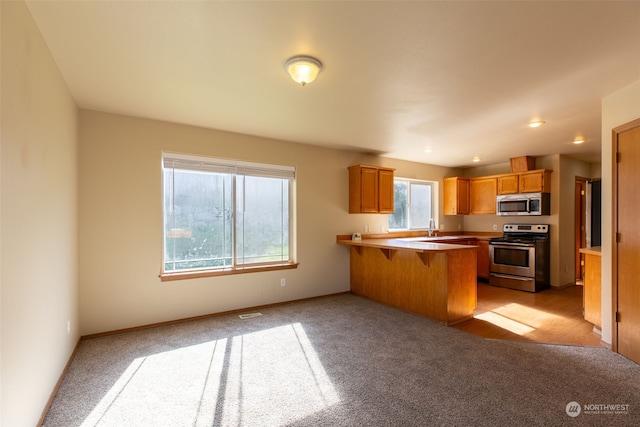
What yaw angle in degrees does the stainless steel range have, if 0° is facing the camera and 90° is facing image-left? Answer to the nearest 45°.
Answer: approximately 45°

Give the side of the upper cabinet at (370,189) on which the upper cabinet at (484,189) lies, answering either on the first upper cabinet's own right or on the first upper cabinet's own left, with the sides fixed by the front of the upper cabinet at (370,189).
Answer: on the first upper cabinet's own left

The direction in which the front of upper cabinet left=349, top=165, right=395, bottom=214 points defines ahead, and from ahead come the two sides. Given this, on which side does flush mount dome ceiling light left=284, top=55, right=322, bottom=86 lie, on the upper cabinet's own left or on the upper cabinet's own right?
on the upper cabinet's own right

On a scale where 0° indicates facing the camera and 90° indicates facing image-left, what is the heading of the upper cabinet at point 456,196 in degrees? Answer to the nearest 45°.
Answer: approximately 315°

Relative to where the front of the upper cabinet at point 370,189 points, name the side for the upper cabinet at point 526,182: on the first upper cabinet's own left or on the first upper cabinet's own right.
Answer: on the first upper cabinet's own left

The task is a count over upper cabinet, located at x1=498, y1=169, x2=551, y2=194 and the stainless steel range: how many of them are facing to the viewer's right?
0

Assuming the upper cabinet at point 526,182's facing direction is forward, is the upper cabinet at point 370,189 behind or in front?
in front

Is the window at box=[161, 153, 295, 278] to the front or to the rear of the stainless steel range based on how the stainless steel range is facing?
to the front

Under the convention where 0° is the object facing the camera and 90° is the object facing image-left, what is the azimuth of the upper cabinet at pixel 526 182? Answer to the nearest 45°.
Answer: approximately 45°

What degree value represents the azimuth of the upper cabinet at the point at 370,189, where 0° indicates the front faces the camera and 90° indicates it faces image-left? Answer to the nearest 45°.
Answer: approximately 315°

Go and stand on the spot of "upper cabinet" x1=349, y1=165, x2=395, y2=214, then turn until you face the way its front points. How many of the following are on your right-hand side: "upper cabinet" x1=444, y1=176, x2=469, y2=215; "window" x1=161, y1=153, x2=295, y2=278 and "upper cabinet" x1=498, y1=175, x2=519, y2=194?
1

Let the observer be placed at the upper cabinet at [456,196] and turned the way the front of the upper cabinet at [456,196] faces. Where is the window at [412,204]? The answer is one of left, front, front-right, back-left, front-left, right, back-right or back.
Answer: right
